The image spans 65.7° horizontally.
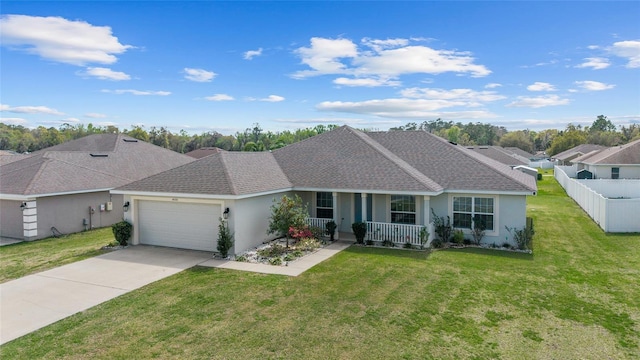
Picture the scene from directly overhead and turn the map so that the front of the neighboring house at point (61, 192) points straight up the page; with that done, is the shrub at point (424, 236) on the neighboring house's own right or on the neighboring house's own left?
on the neighboring house's own left

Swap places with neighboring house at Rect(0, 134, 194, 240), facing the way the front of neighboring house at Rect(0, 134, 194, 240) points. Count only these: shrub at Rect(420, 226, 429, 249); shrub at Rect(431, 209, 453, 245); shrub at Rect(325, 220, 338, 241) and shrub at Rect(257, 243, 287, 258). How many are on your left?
4

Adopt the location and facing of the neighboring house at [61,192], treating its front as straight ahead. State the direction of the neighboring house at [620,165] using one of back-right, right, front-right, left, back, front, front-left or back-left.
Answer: back-left

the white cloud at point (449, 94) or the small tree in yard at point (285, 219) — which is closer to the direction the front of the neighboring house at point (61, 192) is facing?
the small tree in yard

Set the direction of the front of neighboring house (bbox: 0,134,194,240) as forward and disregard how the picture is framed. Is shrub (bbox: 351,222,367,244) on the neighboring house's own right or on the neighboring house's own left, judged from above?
on the neighboring house's own left

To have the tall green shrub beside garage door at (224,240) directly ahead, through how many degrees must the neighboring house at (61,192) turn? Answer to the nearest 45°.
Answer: approximately 90° to its left

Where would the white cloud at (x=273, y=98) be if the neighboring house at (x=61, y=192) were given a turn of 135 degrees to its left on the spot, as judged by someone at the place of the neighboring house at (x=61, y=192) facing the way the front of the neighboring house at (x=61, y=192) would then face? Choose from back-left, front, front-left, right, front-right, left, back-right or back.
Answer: front-left

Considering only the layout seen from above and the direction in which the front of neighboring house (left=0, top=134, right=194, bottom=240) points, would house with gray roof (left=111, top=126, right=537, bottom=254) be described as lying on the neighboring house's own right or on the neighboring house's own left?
on the neighboring house's own left

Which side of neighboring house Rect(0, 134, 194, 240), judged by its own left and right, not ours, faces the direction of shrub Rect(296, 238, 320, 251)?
left

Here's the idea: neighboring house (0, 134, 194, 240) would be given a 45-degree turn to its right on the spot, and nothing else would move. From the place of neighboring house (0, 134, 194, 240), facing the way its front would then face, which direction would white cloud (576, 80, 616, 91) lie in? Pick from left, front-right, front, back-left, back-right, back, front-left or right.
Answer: back

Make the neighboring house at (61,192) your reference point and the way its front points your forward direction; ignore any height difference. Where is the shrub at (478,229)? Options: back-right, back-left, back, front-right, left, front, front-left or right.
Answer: left

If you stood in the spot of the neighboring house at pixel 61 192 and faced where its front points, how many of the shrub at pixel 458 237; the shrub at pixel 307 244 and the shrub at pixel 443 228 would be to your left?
3

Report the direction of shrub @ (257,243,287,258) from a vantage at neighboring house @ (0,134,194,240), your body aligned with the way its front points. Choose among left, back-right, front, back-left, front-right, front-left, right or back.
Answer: left

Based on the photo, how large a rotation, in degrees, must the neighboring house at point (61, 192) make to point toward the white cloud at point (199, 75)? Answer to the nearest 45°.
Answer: approximately 180°

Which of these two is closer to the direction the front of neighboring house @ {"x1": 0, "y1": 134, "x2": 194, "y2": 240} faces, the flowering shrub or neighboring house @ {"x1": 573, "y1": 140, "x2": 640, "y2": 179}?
the flowering shrub

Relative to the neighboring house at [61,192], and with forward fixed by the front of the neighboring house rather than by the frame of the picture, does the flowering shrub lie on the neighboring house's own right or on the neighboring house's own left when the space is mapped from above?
on the neighboring house's own left

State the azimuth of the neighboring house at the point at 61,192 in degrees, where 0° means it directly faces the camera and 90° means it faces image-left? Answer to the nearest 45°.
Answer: approximately 45°
